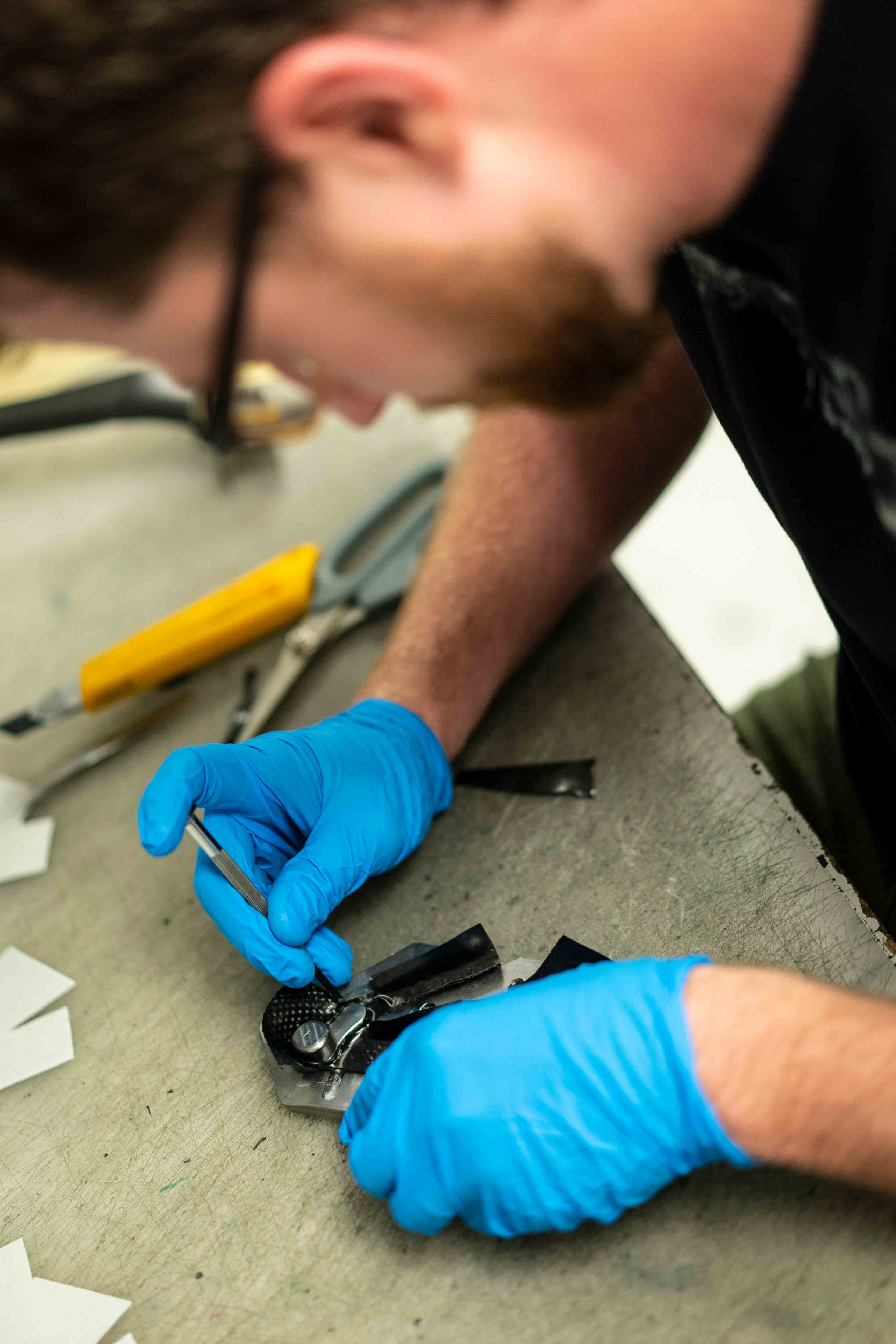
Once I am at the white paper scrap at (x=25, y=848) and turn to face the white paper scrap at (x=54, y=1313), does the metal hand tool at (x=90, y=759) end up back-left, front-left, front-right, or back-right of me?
back-left

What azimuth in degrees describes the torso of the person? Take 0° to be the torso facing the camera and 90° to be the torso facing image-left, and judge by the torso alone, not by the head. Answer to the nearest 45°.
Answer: approximately 90°
